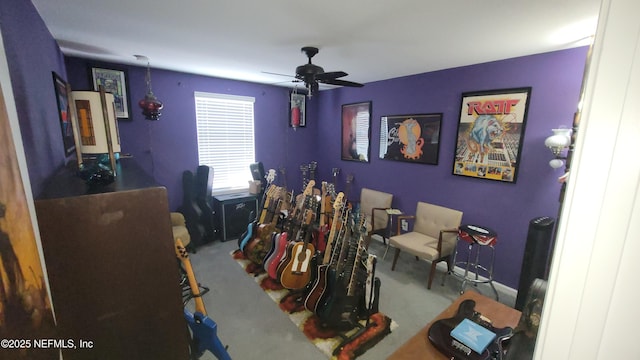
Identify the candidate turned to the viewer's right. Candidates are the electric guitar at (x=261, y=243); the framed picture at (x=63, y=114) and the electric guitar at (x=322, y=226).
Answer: the framed picture

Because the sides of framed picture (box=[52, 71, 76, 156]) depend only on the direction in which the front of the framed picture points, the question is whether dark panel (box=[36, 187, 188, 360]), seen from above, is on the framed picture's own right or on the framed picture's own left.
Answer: on the framed picture's own right

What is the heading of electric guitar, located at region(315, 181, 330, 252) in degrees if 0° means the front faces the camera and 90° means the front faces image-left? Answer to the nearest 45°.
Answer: approximately 45°

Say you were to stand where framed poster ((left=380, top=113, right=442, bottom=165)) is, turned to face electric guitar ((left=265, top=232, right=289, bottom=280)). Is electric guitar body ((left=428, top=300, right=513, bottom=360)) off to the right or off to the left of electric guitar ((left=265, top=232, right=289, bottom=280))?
left

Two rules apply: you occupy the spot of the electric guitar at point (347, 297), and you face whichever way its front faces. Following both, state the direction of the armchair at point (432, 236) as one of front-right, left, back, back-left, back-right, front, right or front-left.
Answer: back

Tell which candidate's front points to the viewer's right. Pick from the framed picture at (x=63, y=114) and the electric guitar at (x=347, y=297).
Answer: the framed picture

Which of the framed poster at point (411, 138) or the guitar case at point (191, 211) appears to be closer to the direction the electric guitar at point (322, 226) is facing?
the guitar case

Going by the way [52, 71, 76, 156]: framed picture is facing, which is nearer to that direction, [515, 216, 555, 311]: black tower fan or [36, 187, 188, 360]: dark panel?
the black tower fan

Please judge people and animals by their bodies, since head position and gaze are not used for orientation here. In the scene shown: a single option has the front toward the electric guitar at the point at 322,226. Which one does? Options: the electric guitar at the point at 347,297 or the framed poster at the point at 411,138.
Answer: the framed poster

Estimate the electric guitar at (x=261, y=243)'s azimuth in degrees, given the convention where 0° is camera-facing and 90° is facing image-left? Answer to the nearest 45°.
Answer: approximately 45°

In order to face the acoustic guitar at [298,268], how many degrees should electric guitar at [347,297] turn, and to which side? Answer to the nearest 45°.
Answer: approximately 90° to its right

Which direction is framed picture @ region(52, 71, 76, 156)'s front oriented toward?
to the viewer's right
